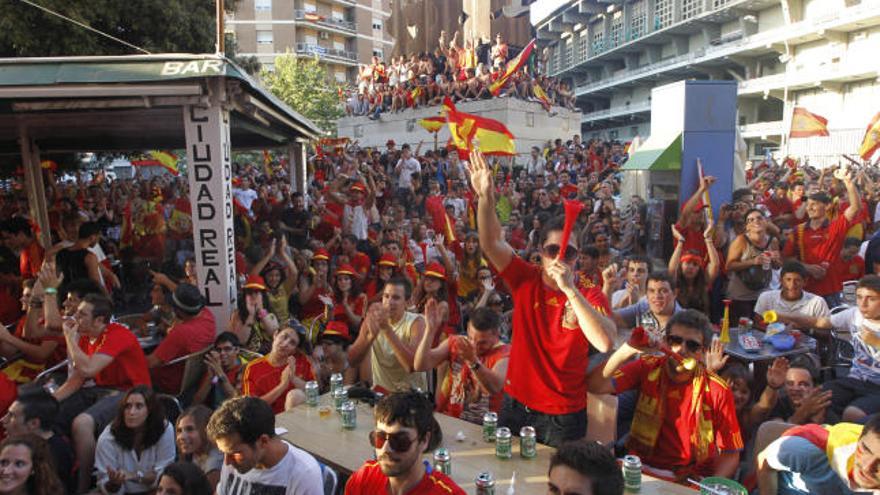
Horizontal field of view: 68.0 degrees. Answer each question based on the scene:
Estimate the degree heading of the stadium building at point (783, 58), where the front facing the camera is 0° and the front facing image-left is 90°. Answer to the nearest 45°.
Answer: approximately 45°

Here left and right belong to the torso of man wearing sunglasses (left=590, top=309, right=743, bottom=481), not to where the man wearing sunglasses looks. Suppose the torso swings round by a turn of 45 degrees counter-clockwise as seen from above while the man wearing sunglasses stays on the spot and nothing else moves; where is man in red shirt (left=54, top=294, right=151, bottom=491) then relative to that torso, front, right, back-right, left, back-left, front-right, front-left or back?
back-right

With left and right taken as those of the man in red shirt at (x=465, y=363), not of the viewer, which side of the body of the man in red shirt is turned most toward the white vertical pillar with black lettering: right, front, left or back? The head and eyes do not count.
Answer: right

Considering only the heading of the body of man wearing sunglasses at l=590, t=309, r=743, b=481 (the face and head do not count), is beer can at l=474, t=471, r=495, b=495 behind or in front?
in front

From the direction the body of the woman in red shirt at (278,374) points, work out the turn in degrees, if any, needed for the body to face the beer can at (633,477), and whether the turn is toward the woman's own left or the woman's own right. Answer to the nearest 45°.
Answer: approximately 45° to the woman's own left
